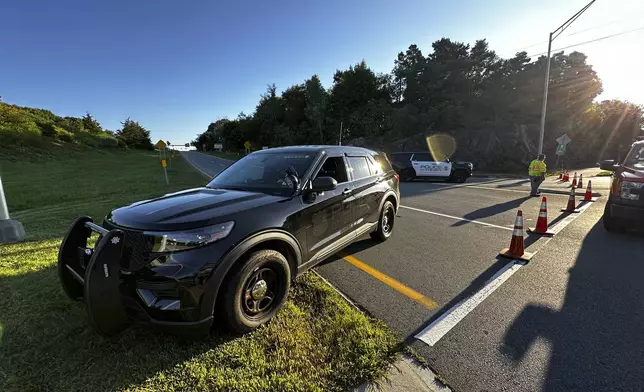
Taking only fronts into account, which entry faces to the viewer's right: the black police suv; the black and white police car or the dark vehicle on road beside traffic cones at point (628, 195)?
the black and white police car

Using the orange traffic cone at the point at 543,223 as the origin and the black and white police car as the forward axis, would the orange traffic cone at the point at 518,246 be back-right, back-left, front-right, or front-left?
back-left

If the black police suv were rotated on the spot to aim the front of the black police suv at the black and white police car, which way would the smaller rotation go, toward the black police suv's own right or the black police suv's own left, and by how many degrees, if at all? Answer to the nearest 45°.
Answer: approximately 180°

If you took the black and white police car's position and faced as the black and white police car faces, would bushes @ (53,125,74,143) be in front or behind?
behind

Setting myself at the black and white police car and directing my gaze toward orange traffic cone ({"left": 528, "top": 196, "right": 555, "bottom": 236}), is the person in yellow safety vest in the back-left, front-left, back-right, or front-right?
front-left

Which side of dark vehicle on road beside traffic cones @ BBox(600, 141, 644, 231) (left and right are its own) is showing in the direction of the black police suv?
front

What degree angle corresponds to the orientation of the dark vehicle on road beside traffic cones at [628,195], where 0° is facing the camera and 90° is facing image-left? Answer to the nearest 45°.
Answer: approximately 0°

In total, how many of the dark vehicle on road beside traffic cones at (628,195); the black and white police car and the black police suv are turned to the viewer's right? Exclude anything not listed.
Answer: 1

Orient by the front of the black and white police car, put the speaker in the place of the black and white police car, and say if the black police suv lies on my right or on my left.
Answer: on my right

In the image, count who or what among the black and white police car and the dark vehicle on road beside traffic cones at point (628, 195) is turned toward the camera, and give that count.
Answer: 1

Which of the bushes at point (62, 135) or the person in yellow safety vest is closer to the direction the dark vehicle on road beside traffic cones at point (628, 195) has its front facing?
the bushes

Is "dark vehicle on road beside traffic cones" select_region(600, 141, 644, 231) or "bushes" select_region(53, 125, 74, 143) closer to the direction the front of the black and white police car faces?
the dark vehicle on road beside traffic cones

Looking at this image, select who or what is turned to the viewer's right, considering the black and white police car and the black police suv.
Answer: the black and white police car

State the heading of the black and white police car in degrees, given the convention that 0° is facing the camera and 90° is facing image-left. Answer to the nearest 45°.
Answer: approximately 270°

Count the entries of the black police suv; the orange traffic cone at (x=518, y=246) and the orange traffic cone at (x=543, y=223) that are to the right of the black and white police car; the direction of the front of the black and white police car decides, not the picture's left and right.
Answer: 3

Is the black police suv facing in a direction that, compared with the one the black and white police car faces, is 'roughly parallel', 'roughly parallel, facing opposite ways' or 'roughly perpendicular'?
roughly perpendicular
